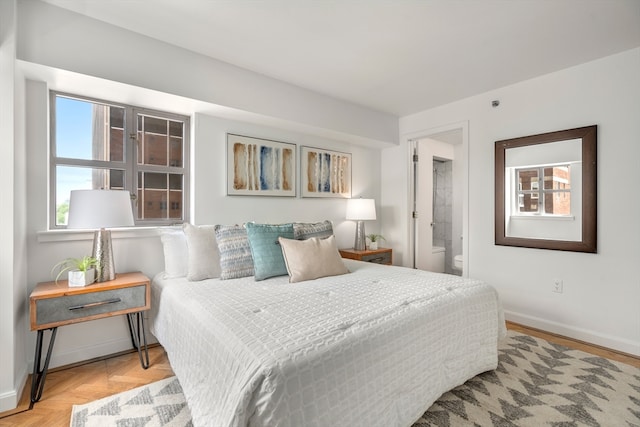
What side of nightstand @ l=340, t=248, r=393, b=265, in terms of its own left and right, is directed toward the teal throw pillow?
right

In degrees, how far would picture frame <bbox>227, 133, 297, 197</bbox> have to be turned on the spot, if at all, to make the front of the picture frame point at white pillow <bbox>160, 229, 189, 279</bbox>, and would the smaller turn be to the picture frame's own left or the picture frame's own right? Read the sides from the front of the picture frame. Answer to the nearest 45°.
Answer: approximately 90° to the picture frame's own right

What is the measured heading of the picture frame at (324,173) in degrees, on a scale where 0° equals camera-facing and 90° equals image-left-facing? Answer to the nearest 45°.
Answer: approximately 315°

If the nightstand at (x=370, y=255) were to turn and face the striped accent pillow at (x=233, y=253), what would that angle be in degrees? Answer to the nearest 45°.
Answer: approximately 90° to its right

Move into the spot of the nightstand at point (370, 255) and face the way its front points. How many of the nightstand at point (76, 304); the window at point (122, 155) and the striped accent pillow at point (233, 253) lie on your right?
3

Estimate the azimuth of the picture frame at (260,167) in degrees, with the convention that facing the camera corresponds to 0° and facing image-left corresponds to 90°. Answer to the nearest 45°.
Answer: approximately 315°

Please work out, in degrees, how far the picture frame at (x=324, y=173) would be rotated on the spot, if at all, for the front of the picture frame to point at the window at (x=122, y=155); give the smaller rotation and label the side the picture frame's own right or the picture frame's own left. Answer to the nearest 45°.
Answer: approximately 90° to the picture frame's own right

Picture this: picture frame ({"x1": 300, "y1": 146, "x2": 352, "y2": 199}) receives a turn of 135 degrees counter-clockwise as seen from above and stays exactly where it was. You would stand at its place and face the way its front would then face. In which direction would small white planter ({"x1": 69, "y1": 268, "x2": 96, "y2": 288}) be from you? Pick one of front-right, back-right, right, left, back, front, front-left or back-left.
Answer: back-left

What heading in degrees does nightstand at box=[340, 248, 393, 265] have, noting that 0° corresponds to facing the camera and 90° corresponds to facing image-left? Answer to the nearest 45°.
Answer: approximately 315°
